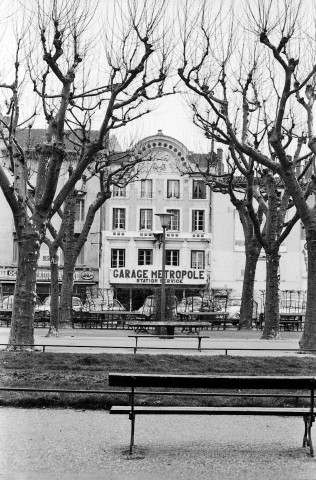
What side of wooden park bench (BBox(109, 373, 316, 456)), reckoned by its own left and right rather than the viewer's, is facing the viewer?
back
